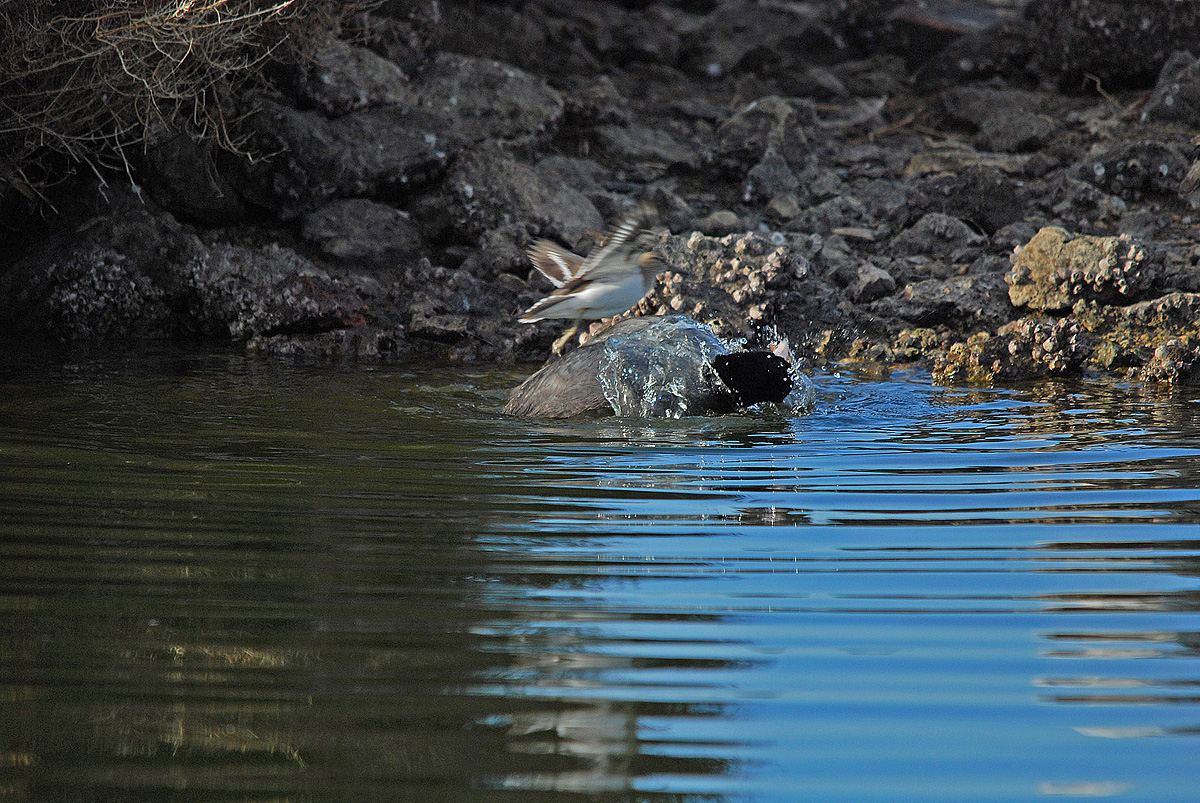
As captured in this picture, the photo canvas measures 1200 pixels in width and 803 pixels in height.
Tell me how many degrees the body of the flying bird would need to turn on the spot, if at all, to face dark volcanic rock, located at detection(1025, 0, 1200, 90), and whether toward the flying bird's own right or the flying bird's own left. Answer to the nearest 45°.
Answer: approximately 45° to the flying bird's own left

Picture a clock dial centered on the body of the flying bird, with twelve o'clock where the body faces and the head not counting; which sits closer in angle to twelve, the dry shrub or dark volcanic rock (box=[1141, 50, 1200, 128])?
the dark volcanic rock

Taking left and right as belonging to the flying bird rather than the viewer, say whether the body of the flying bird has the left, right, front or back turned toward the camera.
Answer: right

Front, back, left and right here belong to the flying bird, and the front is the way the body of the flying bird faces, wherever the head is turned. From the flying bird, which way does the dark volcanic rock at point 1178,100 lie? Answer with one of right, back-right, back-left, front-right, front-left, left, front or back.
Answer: front-left

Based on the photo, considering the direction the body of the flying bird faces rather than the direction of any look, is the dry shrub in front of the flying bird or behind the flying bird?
behind

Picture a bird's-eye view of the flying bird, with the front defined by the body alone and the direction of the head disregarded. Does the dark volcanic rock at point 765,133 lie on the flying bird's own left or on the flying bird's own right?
on the flying bird's own left

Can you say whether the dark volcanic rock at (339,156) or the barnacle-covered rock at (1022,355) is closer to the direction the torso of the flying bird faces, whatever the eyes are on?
the barnacle-covered rock

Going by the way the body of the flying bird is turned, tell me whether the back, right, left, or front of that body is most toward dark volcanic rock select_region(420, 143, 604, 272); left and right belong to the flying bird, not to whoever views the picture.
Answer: left

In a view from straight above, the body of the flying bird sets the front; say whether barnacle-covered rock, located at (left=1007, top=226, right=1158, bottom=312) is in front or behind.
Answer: in front
